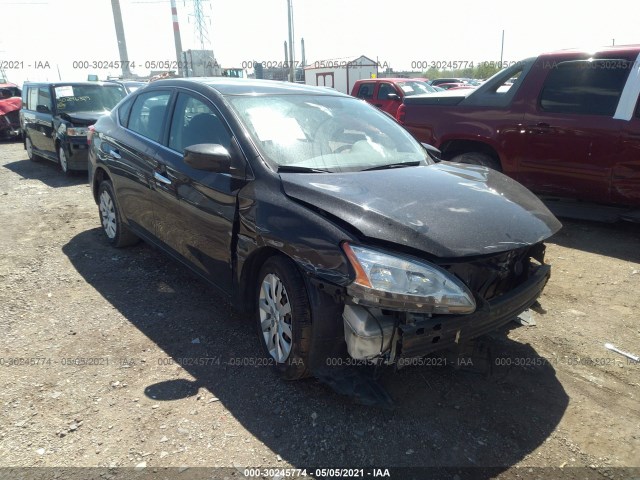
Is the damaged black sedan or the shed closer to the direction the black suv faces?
the damaged black sedan

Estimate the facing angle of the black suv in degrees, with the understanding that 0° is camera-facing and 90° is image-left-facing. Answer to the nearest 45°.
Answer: approximately 315°

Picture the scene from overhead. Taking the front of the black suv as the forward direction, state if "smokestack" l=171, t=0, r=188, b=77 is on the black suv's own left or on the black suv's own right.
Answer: on the black suv's own left

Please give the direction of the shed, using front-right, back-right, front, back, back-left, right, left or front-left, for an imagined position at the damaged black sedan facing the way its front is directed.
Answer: back-left

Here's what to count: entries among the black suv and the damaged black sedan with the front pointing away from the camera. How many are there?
0

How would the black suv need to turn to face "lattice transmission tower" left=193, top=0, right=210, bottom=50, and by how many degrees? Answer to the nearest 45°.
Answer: approximately 135° to its left

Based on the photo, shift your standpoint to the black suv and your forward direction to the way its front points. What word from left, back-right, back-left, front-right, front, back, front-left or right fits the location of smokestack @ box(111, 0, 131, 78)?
back-left

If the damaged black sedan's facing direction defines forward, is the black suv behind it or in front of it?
behind

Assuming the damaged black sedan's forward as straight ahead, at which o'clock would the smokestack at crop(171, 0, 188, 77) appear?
The smokestack is roughly at 7 o'clock from the damaged black sedan.

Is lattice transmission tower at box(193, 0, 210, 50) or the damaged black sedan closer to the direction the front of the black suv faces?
the damaged black sedan
